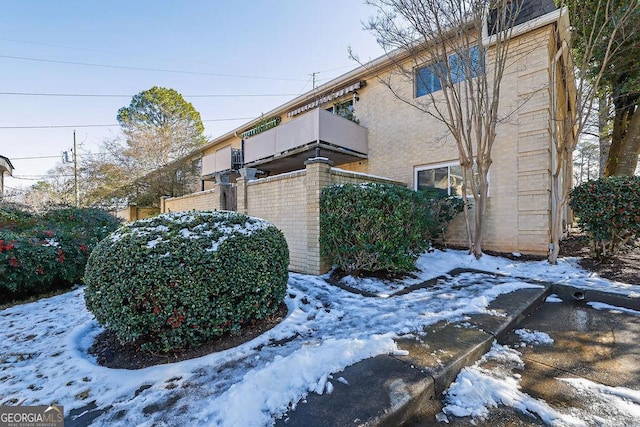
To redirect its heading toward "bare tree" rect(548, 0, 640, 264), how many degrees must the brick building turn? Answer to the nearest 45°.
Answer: approximately 135° to its left

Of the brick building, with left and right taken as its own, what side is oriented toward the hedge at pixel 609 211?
left

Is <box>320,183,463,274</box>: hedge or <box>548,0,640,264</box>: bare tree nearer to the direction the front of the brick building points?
the hedge

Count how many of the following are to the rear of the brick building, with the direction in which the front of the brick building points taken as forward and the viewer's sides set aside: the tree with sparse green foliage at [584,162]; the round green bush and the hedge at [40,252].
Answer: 1

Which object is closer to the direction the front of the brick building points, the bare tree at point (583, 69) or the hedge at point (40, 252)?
the hedge

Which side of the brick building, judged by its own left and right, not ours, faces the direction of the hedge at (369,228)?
front

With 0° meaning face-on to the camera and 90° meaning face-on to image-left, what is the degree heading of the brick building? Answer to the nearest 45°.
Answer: approximately 45°

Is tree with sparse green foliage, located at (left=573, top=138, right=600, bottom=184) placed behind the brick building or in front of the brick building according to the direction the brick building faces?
behind

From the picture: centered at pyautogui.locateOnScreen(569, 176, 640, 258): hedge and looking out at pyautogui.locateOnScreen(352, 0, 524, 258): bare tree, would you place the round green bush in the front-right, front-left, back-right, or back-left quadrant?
front-left
